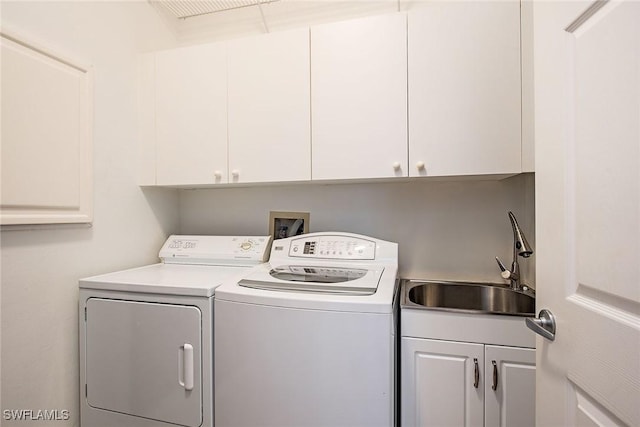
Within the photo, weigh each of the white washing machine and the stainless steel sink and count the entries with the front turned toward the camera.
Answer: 2

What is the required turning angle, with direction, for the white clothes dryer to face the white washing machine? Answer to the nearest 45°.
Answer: approximately 90° to its left

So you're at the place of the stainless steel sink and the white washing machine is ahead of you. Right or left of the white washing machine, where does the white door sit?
left

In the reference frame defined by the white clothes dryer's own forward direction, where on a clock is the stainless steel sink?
The stainless steel sink is roughly at 8 o'clock from the white clothes dryer.

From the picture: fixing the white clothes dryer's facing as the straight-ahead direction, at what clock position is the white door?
The white door is roughly at 9 o'clock from the white clothes dryer.

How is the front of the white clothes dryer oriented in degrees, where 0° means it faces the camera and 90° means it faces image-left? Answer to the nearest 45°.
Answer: approximately 45°

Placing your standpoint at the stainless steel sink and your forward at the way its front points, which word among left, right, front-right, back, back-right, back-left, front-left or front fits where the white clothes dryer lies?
front-right

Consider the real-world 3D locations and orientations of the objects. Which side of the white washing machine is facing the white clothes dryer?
right

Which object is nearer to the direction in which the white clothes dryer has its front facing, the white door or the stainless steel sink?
the white door

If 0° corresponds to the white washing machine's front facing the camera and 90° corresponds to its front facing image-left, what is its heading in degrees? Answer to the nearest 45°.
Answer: approximately 0°

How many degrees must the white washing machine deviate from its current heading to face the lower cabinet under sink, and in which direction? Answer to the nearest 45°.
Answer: approximately 90° to its left

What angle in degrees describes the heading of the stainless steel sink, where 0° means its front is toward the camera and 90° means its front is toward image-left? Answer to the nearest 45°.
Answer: approximately 0°

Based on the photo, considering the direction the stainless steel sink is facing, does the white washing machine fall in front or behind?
in front
